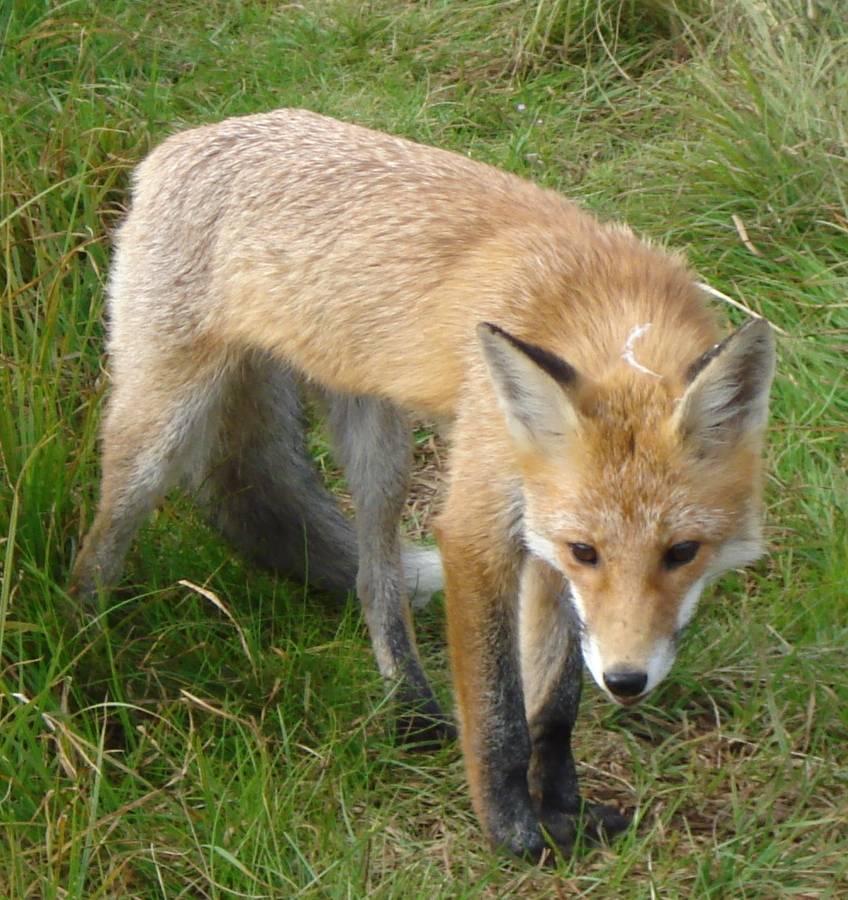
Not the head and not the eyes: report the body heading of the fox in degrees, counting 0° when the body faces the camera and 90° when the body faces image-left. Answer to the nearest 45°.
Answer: approximately 315°
